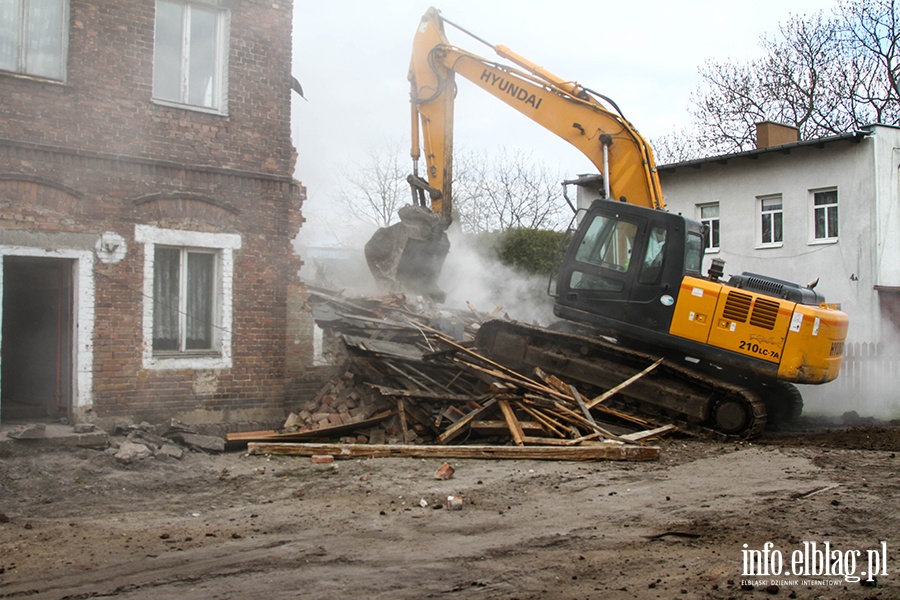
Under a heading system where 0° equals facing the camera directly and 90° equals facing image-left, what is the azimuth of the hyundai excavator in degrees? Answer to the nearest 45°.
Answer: approximately 90°

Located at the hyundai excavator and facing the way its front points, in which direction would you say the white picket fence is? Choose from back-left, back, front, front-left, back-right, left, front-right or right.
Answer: back-right

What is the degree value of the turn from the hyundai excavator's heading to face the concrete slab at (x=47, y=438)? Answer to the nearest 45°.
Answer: approximately 45° to its left

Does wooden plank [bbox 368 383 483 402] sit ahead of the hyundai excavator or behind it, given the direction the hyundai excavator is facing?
ahead

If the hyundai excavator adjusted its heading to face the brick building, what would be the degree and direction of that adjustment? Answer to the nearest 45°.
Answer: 0° — it already faces it

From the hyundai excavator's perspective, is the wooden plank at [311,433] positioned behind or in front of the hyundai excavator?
in front

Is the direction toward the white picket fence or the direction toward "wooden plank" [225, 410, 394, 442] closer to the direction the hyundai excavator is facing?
the wooden plank

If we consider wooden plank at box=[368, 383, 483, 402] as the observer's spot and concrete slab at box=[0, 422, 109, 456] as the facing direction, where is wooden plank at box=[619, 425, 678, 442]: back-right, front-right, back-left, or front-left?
back-left

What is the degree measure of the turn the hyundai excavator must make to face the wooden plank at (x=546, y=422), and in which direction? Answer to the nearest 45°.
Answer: approximately 45° to its left
